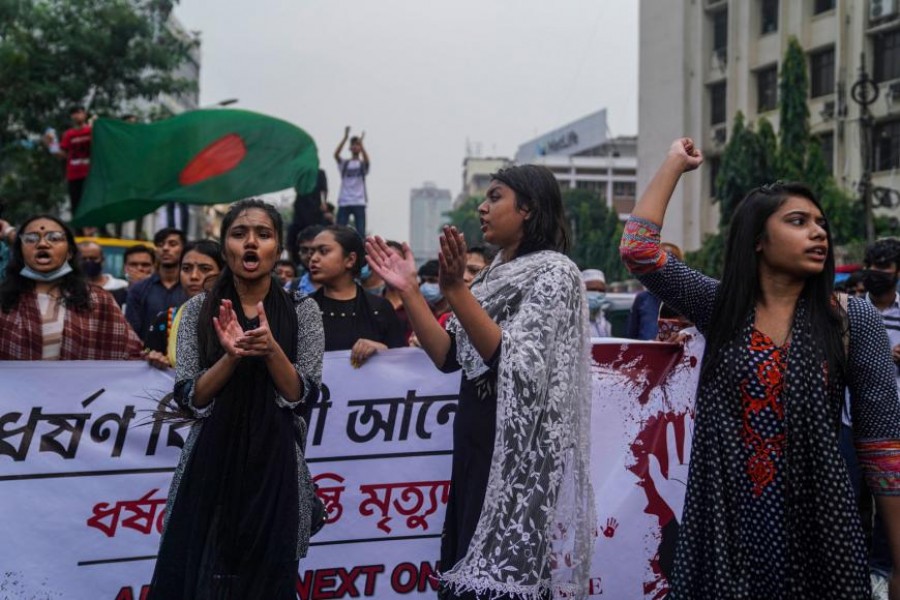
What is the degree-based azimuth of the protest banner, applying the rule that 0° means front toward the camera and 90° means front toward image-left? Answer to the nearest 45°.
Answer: approximately 0°

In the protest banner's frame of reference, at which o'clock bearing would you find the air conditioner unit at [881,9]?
The air conditioner unit is roughly at 7 o'clock from the protest banner.

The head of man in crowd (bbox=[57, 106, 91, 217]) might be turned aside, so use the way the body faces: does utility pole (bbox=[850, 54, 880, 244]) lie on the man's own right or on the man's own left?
on the man's own left

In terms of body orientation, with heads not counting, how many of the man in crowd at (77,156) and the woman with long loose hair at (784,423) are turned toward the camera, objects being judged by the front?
2

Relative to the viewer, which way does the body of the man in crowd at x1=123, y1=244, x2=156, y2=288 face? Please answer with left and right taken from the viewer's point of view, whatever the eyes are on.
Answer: facing the viewer

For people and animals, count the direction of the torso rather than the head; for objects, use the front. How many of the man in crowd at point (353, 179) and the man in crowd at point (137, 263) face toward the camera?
2

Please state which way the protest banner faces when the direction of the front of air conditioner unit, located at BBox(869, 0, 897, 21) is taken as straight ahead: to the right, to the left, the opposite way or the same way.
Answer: to the left

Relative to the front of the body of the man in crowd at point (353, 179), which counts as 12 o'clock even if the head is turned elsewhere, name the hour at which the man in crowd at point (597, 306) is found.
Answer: the man in crowd at point (597, 306) is roughly at 11 o'clock from the man in crowd at point (353, 179).

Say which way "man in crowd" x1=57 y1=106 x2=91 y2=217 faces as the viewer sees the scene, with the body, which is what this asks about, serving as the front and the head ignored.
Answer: toward the camera

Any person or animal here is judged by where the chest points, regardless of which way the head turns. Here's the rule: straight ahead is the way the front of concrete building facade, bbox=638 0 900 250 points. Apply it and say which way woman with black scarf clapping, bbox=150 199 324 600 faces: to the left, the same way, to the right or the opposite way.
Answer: to the left

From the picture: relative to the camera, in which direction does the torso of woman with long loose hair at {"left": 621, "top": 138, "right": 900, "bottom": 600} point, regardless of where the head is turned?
toward the camera

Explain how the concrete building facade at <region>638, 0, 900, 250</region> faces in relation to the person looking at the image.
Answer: facing the viewer and to the left of the viewer
